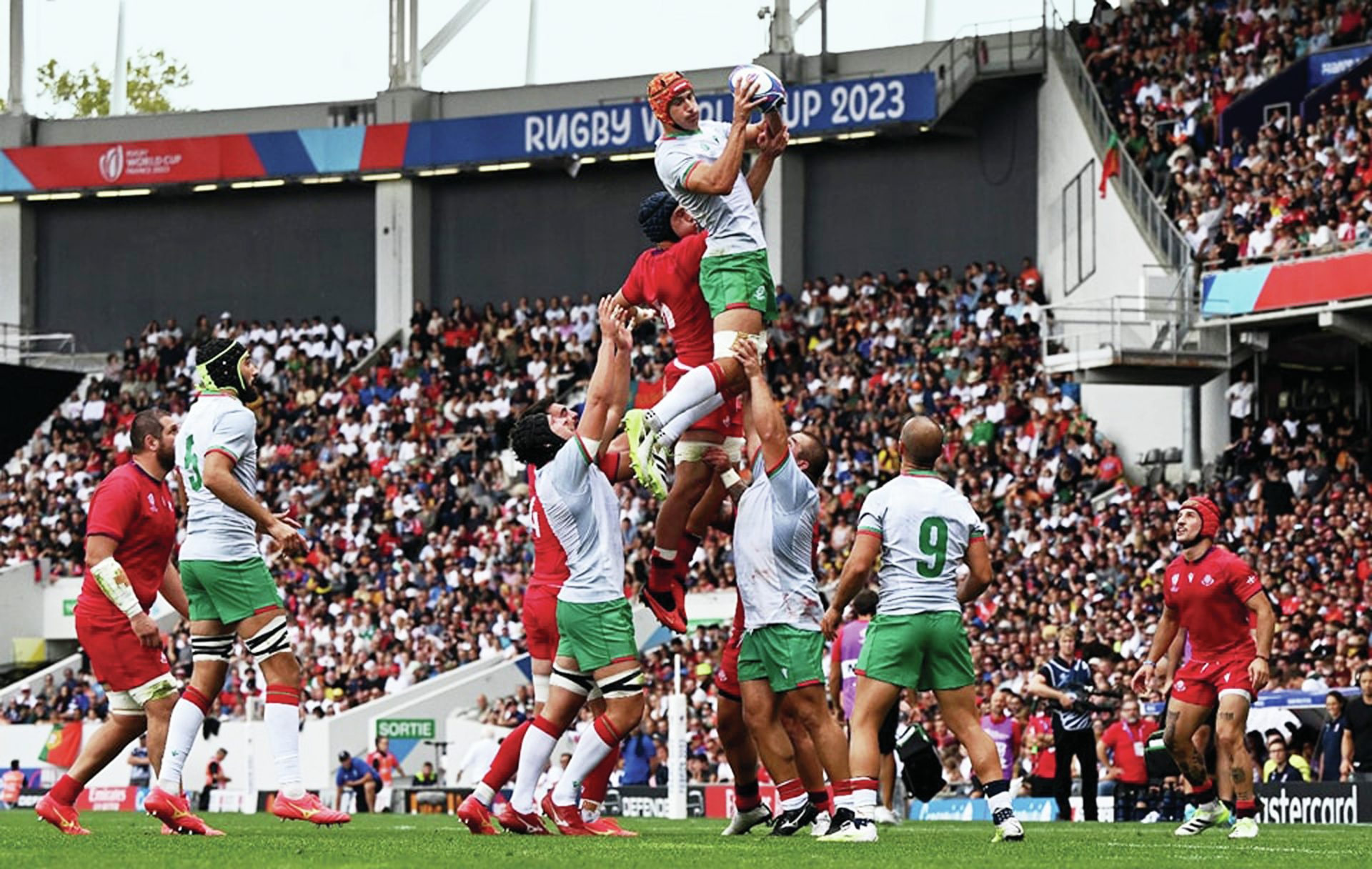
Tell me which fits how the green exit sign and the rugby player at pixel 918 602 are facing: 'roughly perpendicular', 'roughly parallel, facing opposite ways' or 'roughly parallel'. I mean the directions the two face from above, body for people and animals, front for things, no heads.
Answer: roughly parallel, facing opposite ways

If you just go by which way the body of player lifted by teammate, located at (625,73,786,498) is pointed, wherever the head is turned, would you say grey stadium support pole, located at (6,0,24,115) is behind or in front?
behind

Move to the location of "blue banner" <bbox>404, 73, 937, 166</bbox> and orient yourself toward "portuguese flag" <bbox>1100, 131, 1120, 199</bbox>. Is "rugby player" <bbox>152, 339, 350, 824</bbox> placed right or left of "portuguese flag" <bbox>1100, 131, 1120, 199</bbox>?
right

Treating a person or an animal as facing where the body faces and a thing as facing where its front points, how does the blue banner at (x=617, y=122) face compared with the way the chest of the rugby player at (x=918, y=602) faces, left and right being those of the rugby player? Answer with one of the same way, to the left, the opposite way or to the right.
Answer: the opposite way

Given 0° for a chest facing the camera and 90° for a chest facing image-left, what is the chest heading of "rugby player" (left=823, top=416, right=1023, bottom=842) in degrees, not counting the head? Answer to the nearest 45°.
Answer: approximately 180°

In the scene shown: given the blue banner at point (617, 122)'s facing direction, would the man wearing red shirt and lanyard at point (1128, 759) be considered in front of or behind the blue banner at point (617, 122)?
in front

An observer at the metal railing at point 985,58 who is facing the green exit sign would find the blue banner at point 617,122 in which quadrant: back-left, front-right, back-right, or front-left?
front-right

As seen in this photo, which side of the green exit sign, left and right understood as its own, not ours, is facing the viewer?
front

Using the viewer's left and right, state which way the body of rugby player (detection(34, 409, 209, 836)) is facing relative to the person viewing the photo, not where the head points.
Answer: facing to the right of the viewer

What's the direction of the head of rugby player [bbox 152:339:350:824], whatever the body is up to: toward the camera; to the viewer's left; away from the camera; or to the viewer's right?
to the viewer's right

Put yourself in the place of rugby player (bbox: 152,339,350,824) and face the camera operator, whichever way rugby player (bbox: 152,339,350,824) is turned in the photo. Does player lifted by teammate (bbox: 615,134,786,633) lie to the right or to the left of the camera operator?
right

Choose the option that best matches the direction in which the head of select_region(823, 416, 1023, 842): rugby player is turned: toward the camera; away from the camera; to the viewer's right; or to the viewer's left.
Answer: away from the camera

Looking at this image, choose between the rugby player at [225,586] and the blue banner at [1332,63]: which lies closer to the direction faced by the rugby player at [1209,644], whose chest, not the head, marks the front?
the rugby player

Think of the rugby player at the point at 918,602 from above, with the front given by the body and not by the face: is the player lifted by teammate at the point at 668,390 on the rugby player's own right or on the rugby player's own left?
on the rugby player's own left

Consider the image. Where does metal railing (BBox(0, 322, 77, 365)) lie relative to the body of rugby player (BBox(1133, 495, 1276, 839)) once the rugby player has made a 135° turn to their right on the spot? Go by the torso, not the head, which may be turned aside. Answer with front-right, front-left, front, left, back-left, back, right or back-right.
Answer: front-left
